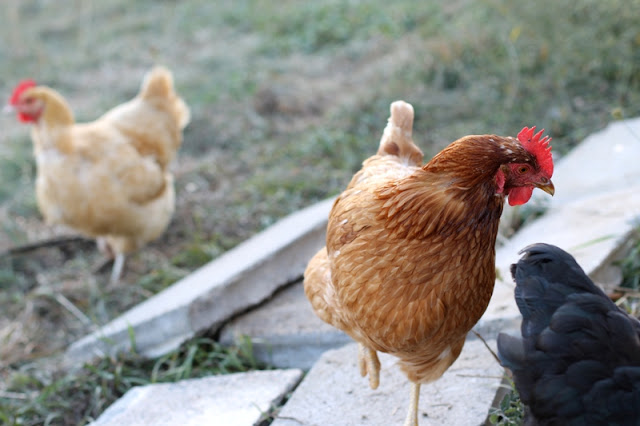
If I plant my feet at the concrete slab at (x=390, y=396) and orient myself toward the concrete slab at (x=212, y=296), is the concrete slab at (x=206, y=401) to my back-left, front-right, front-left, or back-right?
front-left

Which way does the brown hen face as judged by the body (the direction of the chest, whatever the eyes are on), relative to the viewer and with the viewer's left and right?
facing the viewer and to the right of the viewer

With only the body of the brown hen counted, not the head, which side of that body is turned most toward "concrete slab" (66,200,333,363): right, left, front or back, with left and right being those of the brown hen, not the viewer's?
back

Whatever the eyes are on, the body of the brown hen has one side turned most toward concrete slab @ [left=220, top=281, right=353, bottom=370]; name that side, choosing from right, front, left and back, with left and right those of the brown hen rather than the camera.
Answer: back

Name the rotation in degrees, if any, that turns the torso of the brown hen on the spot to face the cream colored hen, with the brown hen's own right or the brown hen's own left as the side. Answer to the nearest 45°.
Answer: approximately 180°

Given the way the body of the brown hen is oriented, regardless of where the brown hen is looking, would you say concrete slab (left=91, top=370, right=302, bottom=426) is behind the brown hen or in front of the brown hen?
behind
